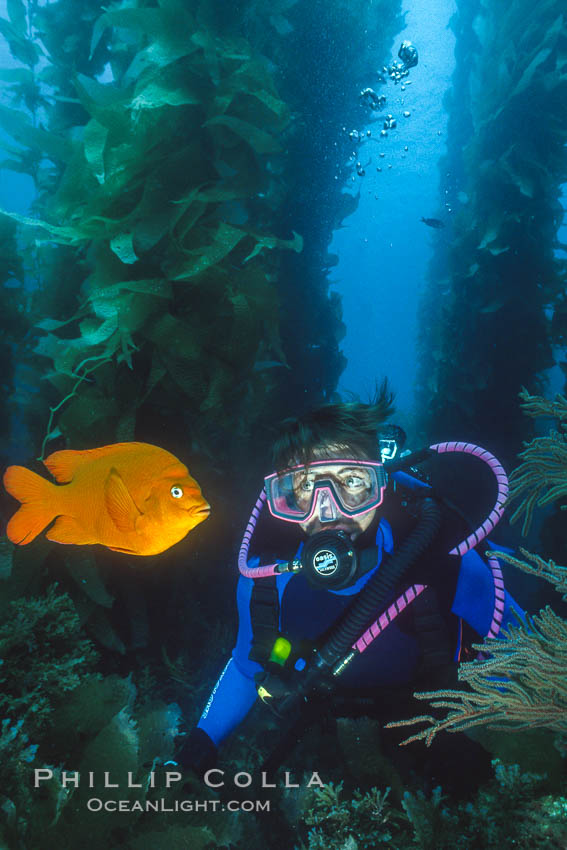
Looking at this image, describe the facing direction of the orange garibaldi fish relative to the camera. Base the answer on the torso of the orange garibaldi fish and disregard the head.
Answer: to the viewer's right

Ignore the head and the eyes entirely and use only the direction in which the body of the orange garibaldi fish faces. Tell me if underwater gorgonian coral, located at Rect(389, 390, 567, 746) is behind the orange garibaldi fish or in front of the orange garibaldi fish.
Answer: in front

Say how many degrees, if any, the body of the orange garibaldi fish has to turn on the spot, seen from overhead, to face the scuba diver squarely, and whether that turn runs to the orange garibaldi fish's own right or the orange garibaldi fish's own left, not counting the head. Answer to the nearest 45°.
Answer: approximately 45° to the orange garibaldi fish's own left
